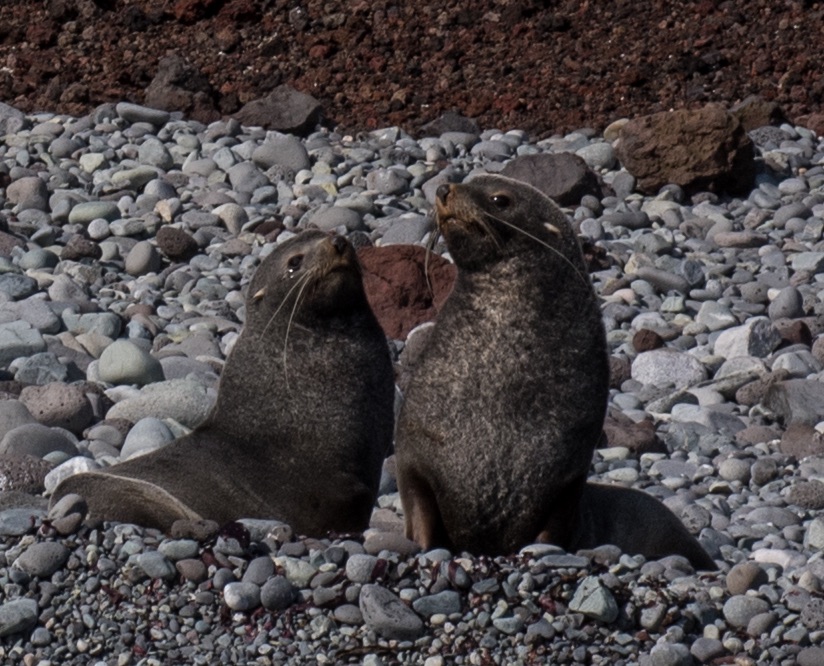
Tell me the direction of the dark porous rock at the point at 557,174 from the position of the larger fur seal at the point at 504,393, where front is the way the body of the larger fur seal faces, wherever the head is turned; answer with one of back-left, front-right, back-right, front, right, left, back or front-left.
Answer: back-right

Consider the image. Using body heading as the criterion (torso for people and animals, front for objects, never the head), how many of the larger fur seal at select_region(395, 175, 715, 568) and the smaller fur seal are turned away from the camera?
0

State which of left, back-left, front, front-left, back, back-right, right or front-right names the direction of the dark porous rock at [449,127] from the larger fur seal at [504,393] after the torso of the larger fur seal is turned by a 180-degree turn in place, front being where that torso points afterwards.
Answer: front-left

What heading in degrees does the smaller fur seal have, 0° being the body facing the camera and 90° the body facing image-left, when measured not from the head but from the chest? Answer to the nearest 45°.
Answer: approximately 315°

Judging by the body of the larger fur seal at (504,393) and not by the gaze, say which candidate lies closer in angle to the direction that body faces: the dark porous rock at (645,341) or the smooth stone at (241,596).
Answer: the smooth stone

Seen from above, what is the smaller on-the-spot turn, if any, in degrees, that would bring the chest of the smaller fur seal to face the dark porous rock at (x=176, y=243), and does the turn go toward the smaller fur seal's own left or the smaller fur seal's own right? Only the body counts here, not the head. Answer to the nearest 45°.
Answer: approximately 135° to the smaller fur seal's own left

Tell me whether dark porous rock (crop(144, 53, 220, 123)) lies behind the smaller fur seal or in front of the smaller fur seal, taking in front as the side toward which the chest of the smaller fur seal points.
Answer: behind

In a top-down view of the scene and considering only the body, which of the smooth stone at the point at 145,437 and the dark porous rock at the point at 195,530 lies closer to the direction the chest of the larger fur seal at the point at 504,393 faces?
the dark porous rock

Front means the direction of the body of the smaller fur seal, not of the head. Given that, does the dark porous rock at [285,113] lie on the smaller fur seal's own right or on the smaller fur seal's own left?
on the smaller fur seal's own left

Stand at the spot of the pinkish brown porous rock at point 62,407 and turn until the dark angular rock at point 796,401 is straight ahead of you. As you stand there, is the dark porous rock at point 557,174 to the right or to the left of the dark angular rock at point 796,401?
left

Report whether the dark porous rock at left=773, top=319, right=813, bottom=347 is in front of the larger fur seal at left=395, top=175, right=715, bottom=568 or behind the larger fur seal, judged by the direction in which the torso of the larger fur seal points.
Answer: behind

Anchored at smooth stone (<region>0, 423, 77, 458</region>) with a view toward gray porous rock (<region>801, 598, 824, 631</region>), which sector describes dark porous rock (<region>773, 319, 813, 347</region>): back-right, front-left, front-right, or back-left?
front-left

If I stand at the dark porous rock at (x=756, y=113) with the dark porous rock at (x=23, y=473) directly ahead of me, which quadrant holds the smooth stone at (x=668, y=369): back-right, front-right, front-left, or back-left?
front-left

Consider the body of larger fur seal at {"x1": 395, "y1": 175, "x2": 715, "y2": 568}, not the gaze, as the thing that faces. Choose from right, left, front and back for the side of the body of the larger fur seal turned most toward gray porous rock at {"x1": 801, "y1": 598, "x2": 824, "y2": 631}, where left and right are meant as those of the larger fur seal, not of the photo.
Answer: left

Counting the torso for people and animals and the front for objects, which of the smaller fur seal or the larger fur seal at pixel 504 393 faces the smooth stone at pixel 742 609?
the smaller fur seal

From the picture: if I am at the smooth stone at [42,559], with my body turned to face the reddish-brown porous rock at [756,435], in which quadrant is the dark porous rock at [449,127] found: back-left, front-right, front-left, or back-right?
front-left

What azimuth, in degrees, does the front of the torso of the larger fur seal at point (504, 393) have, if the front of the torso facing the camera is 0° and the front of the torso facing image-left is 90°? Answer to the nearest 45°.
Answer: approximately 45°

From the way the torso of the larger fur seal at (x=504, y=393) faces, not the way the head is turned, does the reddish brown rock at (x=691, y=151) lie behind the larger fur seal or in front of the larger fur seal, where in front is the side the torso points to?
behind

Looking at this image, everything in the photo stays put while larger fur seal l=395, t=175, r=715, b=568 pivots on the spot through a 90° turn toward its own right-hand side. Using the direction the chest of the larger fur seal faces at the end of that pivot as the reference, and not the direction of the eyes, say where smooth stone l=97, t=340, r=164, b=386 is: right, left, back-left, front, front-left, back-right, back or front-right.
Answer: front

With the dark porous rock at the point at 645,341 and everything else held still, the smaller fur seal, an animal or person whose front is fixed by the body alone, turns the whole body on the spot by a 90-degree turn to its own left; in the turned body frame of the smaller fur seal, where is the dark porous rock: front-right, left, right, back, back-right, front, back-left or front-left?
front
